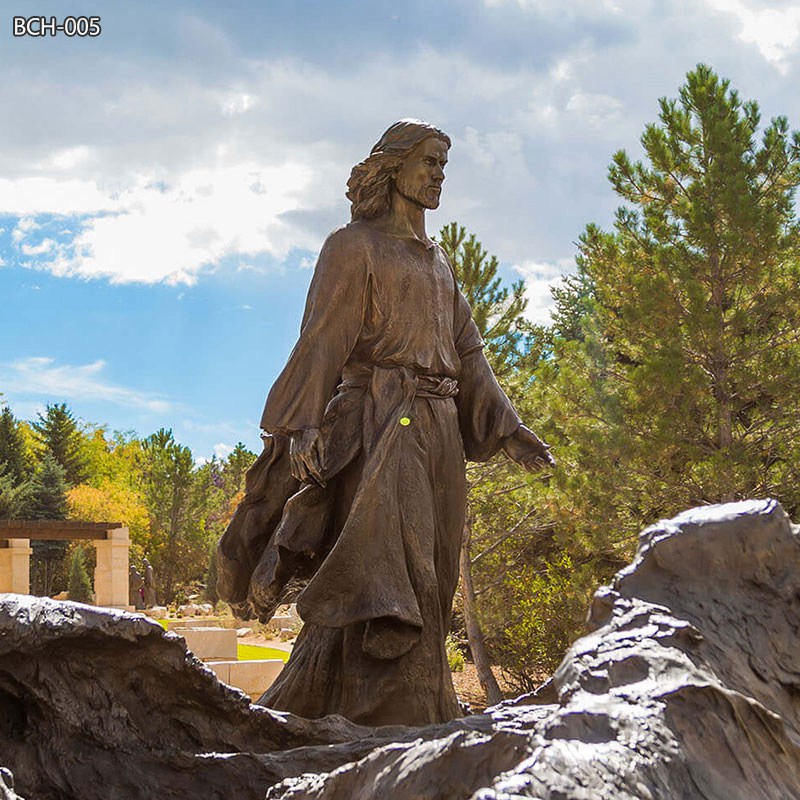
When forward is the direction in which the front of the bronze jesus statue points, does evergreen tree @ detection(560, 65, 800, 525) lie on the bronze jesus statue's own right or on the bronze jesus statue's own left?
on the bronze jesus statue's own left

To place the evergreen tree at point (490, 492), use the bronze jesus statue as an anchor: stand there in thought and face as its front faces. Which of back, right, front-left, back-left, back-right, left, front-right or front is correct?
back-left

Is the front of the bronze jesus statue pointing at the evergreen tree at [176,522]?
no

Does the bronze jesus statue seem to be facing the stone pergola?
no

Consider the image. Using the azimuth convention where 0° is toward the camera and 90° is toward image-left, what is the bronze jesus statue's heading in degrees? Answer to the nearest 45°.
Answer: approximately 315°

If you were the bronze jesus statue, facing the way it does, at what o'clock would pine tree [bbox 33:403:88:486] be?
The pine tree is roughly at 7 o'clock from the bronze jesus statue.

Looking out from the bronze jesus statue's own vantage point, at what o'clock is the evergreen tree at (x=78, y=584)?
The evergreen tree is roughly at 7 o'clock from the bronze jesus statue.

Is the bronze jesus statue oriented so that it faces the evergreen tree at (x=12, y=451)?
no

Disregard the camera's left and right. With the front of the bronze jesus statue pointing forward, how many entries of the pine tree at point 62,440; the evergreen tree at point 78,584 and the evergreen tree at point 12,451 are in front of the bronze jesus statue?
0

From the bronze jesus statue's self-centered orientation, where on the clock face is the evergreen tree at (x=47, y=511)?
The evergreen tree is roughly at 7 o'clock from the bronze jesus statue.

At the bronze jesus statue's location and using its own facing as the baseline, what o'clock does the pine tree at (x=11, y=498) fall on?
The pine tree is roughly at 7 o'clock from the bronze jesus statue.
